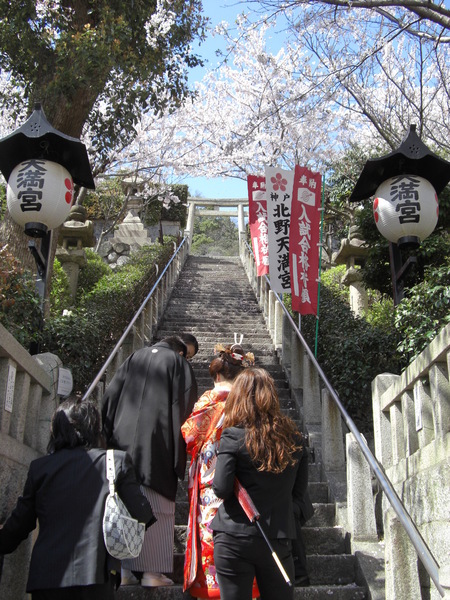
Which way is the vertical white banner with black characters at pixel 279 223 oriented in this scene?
toward the camera

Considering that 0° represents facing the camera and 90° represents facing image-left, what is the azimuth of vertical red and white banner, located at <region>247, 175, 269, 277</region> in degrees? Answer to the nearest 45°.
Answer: approximately 0°

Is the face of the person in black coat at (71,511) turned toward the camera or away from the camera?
away from the camera

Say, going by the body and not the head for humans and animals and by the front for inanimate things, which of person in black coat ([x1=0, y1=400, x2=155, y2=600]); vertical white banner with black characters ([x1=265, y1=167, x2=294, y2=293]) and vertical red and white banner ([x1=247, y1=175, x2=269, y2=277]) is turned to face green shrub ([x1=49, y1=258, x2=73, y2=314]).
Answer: the person in black coat

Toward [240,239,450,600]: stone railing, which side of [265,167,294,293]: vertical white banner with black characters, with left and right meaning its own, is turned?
front

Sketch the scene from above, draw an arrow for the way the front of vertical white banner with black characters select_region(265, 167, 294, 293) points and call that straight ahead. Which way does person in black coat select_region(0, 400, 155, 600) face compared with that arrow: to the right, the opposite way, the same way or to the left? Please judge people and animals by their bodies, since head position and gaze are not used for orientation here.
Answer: the opposite way

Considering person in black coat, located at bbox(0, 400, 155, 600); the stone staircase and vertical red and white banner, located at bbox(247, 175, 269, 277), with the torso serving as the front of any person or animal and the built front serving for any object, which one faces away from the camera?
the person in black coat

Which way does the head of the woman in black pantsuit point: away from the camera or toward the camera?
away from the camera

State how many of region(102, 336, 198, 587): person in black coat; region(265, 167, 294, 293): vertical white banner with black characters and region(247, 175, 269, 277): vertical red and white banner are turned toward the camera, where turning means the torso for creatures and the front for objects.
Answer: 2

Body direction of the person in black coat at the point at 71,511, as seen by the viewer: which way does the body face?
away from the camera

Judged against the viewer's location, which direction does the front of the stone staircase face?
facing the viewer
